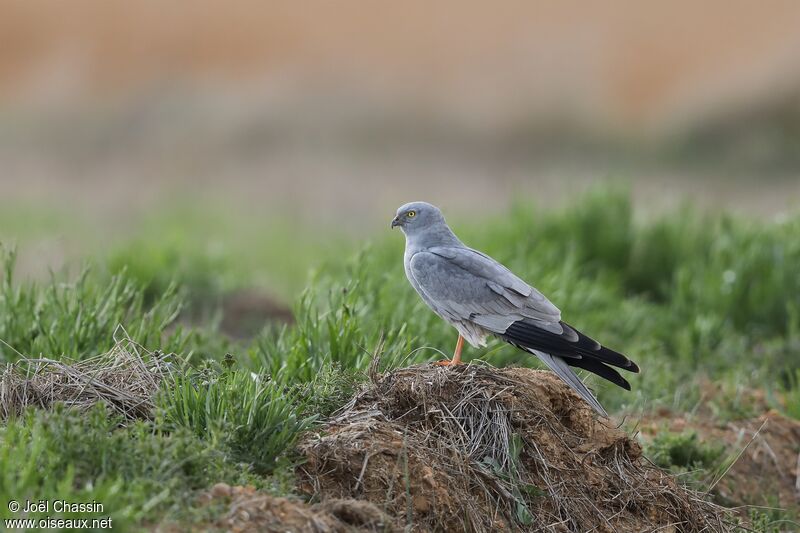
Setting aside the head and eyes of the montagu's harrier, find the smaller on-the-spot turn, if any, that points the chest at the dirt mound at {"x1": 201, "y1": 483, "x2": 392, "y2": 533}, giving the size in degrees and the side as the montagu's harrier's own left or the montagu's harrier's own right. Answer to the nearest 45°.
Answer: approximately 90° to the montagu's harrier's own left

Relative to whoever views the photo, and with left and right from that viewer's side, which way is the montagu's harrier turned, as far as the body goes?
facing to the left of the viewer
